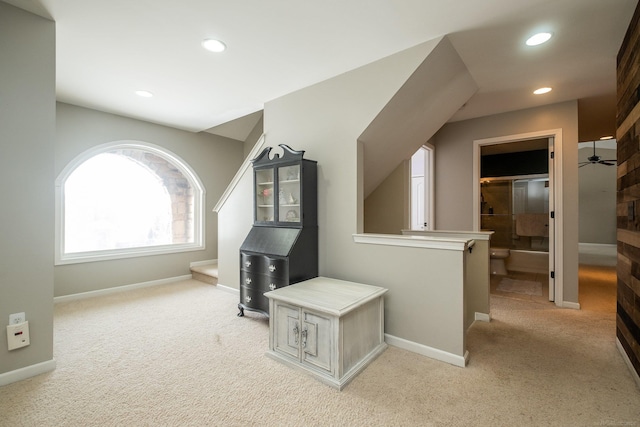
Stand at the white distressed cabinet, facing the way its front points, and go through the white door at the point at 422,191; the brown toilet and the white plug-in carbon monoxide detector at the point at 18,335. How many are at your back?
2

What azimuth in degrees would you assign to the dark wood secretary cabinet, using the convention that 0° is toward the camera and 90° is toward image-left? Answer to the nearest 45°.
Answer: approximately 45°

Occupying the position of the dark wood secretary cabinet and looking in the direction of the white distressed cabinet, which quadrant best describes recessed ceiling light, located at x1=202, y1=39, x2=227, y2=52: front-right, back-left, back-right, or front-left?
front-right

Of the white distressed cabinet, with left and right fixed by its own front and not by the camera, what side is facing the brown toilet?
back

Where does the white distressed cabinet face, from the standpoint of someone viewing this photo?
facing the viewer and to the left of the viewer

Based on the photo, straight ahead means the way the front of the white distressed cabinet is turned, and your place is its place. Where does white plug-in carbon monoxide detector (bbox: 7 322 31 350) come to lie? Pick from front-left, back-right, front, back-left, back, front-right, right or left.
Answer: front-right

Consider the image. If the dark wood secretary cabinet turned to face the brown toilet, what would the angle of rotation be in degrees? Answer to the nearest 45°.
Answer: approximately 135° to its left

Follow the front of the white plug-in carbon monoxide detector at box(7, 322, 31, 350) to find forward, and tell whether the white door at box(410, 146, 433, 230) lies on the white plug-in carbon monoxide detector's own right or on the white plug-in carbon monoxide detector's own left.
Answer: on the white plug-in carbon monoxide detector's own left

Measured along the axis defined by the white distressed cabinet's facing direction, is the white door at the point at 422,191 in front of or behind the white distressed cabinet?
behind

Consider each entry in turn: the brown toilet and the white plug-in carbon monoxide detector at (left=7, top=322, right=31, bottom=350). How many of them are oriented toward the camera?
1
